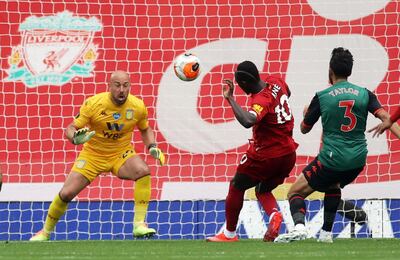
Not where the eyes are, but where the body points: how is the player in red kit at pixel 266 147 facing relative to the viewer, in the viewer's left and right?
facing away from the viewer and to the left of the viewer

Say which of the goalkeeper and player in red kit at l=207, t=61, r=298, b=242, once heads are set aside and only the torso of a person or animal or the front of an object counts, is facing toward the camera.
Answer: the goalkeeper

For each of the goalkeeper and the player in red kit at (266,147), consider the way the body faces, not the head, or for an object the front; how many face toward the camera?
1

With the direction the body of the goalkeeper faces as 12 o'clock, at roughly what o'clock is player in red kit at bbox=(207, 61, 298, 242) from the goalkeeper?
The player in red kit is roughly at 10 o'clock from the goalkeeper.

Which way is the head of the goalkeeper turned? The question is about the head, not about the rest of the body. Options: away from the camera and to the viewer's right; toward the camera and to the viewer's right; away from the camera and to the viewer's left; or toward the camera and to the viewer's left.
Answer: toward the camera and to the viewer's right

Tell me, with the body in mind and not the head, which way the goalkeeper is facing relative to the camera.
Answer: toward the camera

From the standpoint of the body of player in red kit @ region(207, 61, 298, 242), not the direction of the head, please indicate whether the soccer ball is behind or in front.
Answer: in front
